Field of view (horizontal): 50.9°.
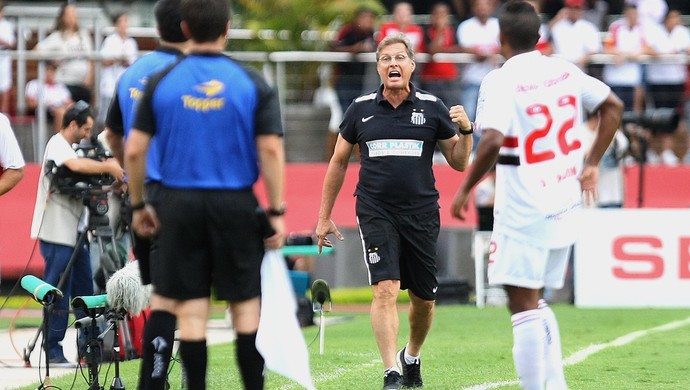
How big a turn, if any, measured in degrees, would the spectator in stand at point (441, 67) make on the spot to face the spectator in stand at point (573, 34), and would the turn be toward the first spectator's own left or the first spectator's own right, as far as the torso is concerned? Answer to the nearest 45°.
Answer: approximately 90° to the first spectator's own left

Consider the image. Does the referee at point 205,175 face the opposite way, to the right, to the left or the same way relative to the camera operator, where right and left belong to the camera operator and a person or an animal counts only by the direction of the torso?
to the left

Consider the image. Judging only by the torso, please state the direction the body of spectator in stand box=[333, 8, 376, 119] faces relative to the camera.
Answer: toward the camera

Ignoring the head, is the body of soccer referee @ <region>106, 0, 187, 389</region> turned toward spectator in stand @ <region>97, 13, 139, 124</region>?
yes

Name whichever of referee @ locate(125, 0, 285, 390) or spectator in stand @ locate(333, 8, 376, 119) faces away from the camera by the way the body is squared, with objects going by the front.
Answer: the referee

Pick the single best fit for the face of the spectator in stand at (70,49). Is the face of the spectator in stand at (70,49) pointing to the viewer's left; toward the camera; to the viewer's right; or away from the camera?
toward the camera

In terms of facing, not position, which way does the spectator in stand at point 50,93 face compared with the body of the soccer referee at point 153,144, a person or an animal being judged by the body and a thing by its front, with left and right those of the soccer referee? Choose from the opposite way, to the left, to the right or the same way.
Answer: the opposite way

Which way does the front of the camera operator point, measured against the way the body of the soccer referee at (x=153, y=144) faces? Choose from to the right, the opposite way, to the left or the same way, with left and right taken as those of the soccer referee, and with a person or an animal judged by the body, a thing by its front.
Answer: to the right

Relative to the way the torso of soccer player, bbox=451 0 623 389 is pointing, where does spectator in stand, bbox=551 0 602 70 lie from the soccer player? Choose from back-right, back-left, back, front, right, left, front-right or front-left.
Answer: front-right

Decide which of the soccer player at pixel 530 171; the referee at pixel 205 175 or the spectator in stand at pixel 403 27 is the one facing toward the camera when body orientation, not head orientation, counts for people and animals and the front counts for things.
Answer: the spectator in stand

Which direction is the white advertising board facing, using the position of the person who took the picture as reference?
facing the viewer

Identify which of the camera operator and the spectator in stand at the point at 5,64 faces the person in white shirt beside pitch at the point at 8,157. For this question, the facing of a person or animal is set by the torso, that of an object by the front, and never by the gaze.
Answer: the spectator in stand at the point at 5,64

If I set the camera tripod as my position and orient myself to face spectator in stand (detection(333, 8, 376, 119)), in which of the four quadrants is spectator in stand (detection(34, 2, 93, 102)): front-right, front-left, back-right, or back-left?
front-left

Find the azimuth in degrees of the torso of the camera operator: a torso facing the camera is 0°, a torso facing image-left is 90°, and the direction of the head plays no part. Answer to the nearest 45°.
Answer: approximately 270°

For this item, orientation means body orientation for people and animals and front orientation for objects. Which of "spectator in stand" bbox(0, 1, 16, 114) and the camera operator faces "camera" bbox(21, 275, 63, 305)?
the spectator in stand

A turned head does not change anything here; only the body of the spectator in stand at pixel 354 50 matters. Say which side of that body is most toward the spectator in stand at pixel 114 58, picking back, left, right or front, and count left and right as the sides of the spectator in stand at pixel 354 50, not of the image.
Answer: right

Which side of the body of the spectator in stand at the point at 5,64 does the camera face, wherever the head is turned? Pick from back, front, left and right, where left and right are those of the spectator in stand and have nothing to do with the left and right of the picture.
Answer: front

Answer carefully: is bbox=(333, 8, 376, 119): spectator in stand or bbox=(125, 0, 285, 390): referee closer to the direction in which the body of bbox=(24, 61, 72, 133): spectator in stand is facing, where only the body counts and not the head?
the referee
